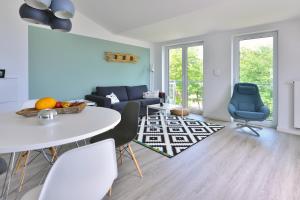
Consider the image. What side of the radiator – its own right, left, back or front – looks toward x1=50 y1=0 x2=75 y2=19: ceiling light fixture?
front

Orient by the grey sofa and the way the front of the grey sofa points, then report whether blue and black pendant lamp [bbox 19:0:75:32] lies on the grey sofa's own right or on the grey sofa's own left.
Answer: on the grey sofa's own right

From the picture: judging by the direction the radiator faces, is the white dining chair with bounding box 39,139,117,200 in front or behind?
in front

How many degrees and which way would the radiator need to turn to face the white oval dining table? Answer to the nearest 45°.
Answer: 0° — it already faces it

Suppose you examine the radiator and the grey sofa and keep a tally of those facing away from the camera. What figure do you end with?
0

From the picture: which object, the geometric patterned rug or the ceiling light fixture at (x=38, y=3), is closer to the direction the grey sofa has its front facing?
the geometric patterned rug

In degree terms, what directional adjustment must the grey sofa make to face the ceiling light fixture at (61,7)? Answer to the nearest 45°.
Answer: approximately 45° to its right
